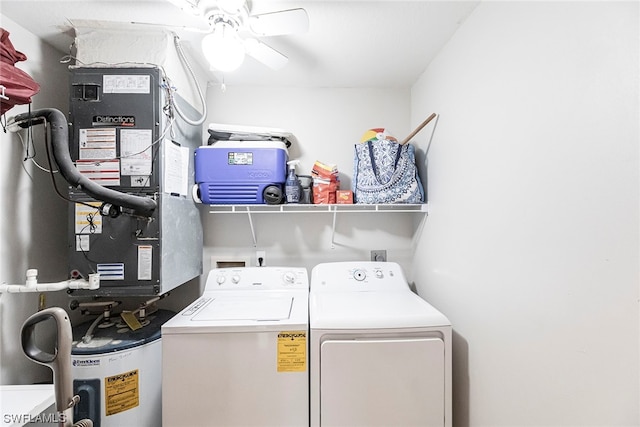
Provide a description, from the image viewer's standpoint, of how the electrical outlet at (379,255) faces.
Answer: facing the viewer

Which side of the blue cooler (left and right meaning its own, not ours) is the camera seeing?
front

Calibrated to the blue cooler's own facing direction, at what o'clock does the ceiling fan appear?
The ceiling fan is roughly at 12 o'clock from the blue cooler.

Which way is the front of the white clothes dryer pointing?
toward the camera

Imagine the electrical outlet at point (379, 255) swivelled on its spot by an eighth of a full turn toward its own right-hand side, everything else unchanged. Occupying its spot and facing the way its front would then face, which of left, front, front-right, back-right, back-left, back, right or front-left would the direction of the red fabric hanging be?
front

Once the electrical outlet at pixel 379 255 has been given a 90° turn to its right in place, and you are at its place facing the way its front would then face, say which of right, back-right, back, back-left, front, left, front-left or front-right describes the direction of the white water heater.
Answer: front-left

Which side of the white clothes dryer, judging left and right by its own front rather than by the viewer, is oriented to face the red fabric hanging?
right

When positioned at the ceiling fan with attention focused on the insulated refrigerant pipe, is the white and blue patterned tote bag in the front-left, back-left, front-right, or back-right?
back-right

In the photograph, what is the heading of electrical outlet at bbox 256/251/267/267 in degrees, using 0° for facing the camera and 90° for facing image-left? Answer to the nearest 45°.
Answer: approximately 0°

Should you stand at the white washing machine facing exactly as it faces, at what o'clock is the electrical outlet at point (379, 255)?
The electrical outlet is roughly at 8 o'clock from the white washing machine.

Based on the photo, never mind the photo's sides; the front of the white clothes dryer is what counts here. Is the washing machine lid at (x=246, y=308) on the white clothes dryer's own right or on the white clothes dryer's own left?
on the white clothes dryer's own right

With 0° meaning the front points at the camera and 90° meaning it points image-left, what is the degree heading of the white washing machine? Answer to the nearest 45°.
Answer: approximately 0°
